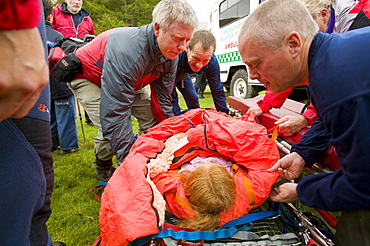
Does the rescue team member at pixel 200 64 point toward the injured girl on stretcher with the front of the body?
yes

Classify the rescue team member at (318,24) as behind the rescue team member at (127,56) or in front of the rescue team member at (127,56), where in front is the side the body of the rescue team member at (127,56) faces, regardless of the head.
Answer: in front

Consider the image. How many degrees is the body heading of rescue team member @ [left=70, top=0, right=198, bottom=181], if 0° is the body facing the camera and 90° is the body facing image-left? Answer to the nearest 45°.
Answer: approximately 315°

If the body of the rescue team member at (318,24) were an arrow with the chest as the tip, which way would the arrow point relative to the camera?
to the viewer's left

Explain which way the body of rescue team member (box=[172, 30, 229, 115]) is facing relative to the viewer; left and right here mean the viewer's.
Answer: facing the viewer

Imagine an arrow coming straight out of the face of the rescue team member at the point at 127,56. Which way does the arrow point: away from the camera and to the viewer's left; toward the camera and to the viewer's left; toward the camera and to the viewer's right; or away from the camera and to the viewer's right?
toward the camera and to the viewer's right

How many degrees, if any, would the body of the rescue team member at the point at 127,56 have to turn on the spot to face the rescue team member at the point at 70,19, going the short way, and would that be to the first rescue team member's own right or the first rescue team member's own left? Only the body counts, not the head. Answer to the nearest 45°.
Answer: approximately 135° to the first rescue team member's own left

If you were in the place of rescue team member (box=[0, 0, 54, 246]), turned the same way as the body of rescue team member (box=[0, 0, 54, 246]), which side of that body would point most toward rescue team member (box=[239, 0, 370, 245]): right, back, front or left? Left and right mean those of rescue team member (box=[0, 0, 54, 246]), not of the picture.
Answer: front

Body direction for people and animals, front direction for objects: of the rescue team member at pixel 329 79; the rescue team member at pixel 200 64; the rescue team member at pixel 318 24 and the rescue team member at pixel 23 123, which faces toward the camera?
the rescue team member at pixel 200 64

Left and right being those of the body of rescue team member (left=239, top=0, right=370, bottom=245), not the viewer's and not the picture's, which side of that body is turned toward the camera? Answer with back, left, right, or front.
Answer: left

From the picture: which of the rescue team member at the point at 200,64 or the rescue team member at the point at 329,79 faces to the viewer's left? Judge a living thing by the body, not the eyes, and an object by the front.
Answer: the rescue team member at the point at 329,79

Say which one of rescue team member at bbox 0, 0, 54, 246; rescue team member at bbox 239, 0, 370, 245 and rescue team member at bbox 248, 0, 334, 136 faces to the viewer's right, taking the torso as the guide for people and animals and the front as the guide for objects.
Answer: rescue team member at bbox 0, 0, 54, 246

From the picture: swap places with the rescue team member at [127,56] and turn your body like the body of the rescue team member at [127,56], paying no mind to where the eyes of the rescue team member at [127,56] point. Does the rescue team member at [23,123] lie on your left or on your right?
on your right

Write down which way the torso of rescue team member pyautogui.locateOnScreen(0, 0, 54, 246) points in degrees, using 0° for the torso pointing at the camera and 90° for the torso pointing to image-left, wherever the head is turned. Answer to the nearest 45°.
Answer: approximately 270°
